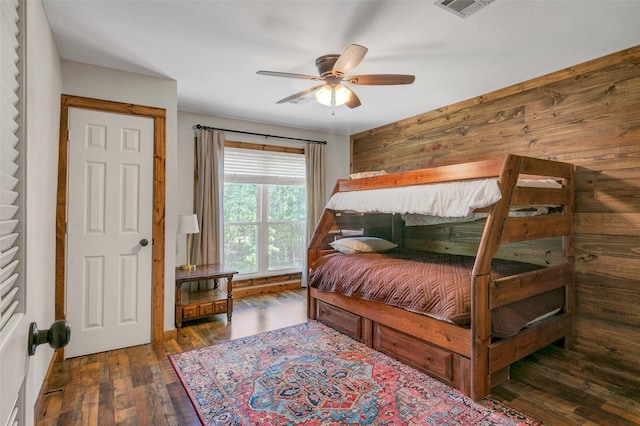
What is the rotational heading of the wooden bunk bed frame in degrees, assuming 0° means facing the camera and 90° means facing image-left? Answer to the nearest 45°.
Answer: approximately 315°

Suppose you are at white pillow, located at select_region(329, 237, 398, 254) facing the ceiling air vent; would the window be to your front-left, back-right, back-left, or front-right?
back-right

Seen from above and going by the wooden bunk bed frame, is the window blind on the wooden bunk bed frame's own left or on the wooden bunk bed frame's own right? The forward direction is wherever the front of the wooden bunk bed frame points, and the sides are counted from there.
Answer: on the wooden bunk bed frame's own right

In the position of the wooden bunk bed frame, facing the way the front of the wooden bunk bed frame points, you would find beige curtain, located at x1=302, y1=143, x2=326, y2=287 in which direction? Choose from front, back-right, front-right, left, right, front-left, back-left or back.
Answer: back
